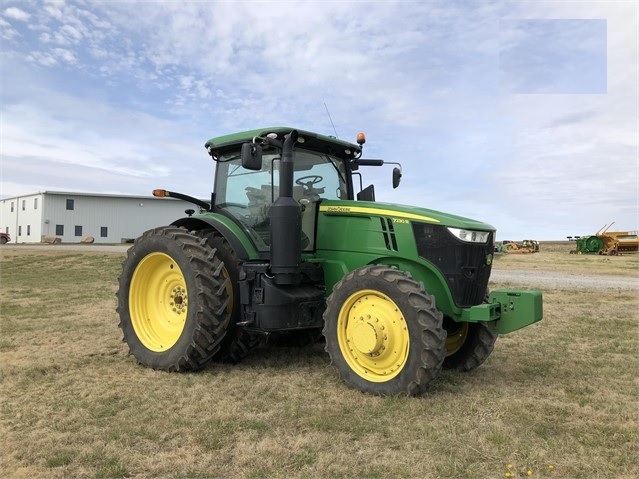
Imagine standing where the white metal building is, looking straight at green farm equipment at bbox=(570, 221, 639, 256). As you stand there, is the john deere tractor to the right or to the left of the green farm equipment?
right

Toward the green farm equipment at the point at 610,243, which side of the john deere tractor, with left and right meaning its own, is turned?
left

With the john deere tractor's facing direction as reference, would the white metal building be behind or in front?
behind
